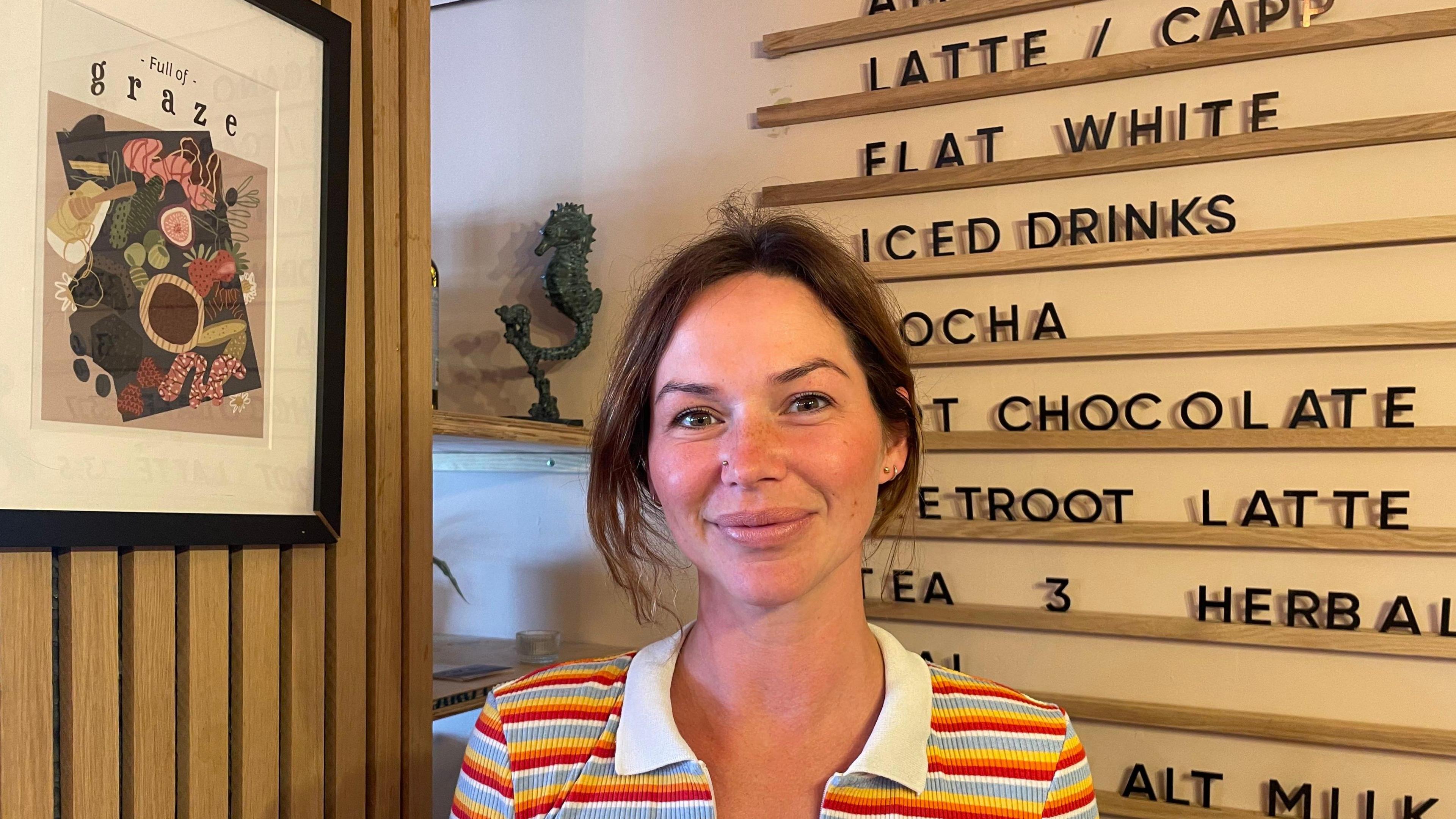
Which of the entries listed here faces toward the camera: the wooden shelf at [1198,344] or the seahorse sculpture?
the wooden shelf

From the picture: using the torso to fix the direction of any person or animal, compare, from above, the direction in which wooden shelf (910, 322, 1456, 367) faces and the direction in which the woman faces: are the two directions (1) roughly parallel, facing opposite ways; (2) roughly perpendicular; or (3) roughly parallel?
roughly parallel

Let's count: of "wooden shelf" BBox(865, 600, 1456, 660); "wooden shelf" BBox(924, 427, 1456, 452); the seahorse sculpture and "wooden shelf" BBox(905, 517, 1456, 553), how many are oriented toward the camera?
3

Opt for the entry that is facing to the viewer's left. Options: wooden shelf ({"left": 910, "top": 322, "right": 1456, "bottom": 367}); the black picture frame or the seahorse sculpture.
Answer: the seahorse sculpture

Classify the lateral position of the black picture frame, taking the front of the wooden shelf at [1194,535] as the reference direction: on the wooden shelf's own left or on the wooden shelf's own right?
on the wooden shelf's own right

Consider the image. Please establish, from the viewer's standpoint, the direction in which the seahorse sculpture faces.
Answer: facing to the left of the viewer

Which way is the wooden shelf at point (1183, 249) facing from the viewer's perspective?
toward the camera

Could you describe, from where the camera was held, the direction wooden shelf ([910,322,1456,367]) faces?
facing the viewer

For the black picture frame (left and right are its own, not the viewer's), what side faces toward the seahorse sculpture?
left

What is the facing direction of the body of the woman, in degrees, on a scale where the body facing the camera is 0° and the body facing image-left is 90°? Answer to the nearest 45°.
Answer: approximately 0°

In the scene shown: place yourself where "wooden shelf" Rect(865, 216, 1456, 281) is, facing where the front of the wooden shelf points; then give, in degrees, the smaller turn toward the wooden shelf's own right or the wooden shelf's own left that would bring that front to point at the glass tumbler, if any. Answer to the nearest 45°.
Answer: approximately 90° to the wooden shelf's own right

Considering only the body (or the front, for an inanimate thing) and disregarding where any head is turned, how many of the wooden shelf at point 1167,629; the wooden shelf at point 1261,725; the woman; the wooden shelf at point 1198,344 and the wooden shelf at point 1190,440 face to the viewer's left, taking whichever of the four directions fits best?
0

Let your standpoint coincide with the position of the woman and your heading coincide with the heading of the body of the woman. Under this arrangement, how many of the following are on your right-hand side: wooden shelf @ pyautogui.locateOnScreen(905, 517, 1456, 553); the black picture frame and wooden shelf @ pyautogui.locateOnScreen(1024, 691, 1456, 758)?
1

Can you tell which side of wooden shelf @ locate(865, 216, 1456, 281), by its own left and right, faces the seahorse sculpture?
right

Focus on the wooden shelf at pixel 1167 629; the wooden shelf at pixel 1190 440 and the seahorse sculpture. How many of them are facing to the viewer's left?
1

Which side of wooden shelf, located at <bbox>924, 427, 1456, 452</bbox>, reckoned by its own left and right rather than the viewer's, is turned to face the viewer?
front

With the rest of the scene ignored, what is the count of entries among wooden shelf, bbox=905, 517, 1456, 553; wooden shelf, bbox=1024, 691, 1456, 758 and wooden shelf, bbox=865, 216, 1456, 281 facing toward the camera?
3

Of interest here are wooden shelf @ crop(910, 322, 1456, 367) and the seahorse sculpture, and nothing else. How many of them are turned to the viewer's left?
1

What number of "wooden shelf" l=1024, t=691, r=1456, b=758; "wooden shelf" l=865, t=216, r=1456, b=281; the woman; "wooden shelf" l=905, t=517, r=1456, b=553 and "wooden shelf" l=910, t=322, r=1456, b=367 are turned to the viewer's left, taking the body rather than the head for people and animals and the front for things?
0
